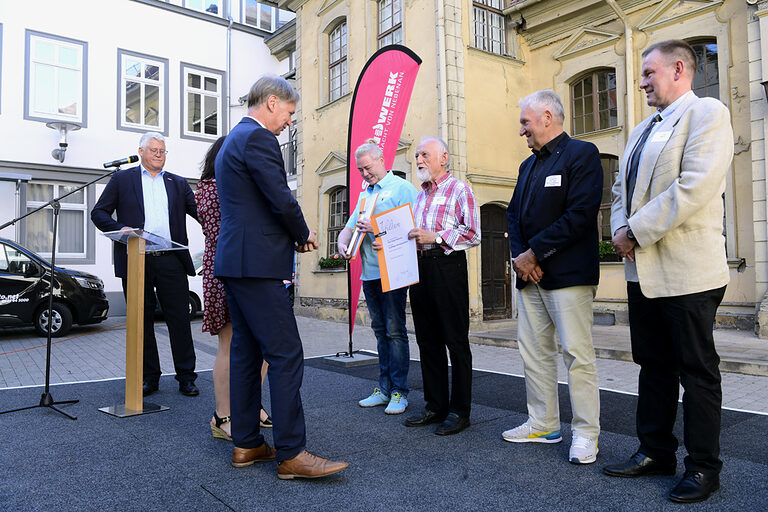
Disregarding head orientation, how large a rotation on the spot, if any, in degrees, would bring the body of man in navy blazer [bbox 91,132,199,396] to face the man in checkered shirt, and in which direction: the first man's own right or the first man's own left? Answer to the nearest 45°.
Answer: approximately 45° to the first man's own left

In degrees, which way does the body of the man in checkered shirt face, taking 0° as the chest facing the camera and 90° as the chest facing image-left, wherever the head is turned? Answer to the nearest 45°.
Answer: approximately 45°

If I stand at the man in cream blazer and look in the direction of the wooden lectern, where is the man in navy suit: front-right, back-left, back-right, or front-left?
front-left

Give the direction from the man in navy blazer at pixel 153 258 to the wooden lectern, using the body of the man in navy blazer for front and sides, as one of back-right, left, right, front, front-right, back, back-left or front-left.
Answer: front

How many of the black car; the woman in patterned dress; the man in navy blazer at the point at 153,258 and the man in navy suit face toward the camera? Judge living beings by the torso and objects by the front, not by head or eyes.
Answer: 1

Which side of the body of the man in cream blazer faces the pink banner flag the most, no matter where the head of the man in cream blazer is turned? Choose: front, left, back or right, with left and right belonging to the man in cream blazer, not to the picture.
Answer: right

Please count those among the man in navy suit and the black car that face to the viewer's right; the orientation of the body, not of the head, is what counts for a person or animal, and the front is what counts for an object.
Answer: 2

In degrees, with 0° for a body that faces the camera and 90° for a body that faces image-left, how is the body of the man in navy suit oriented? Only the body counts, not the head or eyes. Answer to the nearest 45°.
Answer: approximately 270°

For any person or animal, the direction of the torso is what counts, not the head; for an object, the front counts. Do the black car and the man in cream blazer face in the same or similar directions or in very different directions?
very different directions

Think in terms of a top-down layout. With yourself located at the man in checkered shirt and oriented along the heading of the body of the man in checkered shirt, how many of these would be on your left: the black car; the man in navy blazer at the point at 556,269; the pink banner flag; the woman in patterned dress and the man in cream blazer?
2

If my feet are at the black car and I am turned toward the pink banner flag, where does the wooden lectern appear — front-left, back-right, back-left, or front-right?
front-right

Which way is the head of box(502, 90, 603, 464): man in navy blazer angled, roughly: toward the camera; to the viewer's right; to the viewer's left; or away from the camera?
to the viewer's left

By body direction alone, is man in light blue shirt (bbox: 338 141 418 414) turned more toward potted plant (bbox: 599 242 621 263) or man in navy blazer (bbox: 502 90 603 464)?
the man in navy blazer

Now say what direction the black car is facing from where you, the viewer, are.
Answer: facing to the right of the viewer

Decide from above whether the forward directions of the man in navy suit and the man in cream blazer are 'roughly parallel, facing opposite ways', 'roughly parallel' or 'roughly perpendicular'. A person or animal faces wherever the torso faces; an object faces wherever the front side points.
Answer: roughly parallel, facing opposite ways

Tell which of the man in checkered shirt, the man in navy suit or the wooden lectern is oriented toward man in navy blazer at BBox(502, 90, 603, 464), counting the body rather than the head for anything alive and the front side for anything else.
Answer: the man in navy suit

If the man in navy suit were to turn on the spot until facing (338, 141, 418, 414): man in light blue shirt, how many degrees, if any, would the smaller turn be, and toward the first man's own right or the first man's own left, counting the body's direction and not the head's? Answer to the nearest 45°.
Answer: approximately 45° to the first man's own left

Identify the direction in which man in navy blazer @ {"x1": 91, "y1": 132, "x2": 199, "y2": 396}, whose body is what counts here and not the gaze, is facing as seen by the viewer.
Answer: toward the camera

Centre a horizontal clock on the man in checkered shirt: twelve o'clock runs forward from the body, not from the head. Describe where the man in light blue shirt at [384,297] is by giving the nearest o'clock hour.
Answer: The man in light blue shirt is roughly at 3 o'clock from the man in checkered shirt.

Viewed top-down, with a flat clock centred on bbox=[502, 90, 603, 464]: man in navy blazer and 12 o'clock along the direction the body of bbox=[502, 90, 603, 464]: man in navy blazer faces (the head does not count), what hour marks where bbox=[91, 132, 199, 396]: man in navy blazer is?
bbox=[91, 132, 199, 396]: man in navy blazer is roughly at 2 o'clock from bbox=[502, 90, 603, 464]: man in navy blazer.
